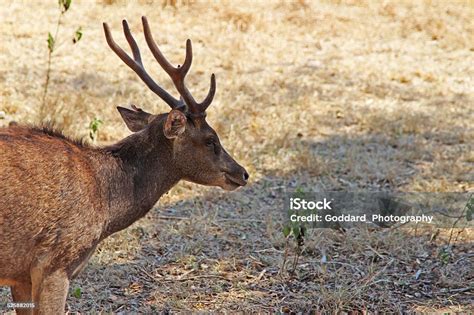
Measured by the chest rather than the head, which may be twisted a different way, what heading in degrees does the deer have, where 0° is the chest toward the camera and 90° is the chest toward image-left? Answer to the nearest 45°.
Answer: approximately 270°

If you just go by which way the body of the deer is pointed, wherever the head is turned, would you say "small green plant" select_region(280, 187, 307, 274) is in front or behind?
in front

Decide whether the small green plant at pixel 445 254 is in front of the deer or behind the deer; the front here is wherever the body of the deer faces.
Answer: in front
